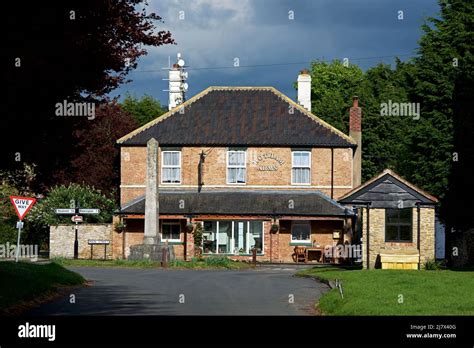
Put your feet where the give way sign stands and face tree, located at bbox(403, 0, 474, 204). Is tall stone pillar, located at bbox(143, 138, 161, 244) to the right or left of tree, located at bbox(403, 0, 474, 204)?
left

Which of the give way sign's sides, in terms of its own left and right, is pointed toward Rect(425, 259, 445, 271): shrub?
left

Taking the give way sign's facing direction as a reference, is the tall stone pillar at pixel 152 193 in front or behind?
behind

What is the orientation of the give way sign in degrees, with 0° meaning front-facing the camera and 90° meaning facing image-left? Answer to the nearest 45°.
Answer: approximately 0°

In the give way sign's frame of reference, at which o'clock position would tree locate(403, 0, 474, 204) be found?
The tree is roughly at 8 o'clock from the give way sign.
